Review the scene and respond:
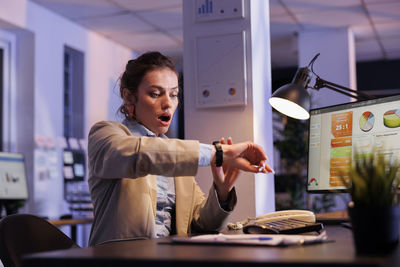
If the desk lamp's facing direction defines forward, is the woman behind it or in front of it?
in front

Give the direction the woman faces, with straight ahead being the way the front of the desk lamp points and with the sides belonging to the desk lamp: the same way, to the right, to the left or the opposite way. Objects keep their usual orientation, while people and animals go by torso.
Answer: to the left

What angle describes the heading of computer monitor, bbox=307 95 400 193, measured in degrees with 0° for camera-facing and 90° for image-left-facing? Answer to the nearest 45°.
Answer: approximately 45°

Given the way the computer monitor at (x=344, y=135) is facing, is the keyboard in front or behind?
in front

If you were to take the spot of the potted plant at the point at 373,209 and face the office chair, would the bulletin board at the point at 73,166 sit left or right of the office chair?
right

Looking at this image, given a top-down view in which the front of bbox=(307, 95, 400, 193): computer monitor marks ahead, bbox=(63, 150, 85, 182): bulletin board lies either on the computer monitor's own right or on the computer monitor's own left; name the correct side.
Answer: on the computer monitor's own right

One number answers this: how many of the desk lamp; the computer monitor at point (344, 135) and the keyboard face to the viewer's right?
0

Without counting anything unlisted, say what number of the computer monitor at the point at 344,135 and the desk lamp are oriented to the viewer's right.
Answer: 0

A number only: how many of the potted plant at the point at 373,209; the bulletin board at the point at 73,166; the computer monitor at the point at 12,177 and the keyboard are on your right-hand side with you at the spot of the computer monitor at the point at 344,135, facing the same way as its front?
2

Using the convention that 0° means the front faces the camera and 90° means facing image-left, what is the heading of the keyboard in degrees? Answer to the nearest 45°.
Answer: approximately 45°

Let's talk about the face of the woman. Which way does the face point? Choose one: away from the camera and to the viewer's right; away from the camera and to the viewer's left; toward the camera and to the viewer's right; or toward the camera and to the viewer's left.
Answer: toward the camera and to the viewer's right

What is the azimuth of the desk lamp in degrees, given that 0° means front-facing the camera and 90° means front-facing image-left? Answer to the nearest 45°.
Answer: approximately 45°

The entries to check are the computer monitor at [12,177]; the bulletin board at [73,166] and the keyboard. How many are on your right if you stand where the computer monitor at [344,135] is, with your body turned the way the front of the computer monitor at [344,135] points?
2

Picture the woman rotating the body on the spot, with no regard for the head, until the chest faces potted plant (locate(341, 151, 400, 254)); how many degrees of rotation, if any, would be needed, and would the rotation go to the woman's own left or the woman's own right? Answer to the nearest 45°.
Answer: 0° — they already face it

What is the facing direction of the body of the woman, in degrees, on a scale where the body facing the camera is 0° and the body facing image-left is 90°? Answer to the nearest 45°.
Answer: approximately 315°
